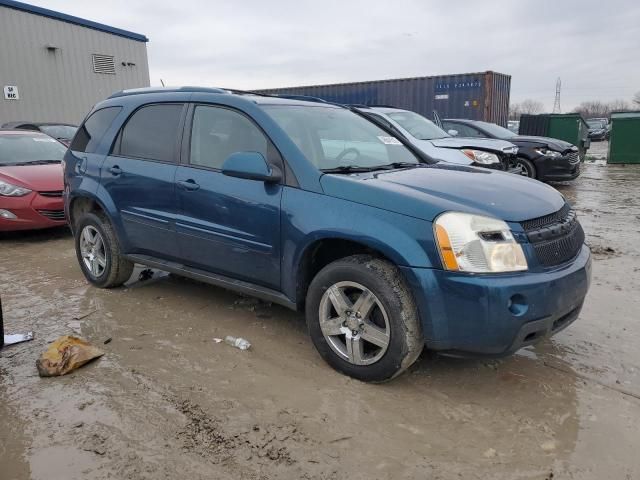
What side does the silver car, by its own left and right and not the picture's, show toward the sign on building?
back

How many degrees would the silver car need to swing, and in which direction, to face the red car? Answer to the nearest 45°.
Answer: approximately 90° to its right

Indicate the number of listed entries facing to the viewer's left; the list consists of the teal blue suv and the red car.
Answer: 0

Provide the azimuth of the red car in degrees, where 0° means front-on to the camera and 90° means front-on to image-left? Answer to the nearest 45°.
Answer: approximately 315°

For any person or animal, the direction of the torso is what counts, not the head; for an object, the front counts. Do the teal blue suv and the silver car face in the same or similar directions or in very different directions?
same or similar directions

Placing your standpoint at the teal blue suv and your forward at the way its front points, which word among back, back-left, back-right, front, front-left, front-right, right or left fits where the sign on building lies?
back

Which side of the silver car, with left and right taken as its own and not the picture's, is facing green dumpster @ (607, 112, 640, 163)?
left

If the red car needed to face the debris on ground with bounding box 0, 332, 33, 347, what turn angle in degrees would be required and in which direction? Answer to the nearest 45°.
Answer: approximately 45° to its right

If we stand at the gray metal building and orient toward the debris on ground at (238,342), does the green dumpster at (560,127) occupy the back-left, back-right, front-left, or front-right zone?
front-left

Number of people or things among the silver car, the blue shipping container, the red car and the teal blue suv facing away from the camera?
0

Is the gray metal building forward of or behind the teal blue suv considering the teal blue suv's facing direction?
behind

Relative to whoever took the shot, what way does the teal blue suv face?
facing the viewer and to the right of the viewer
